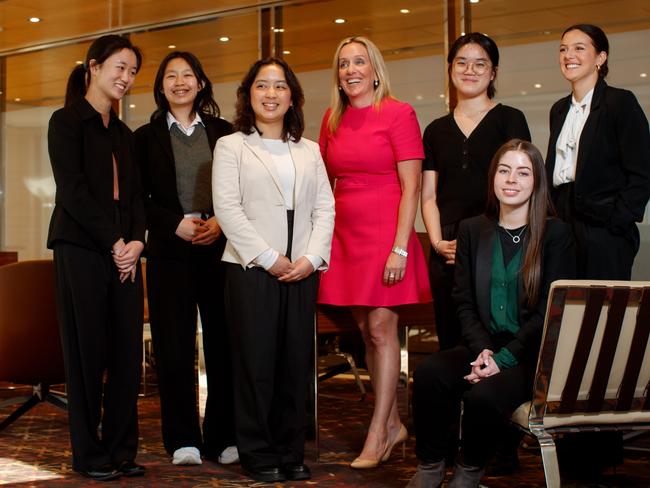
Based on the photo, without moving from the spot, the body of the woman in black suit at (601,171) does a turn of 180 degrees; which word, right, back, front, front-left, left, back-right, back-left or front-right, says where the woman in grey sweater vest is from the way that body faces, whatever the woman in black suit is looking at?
back-left

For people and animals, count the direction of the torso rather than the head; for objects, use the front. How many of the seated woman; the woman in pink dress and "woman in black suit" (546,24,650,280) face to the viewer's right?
0

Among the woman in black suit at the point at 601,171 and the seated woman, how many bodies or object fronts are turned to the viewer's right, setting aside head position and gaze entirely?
0

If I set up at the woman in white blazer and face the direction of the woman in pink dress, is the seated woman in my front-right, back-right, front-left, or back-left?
front-right

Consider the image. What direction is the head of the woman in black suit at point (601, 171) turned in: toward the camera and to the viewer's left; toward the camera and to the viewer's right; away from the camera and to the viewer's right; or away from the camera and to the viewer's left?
toward the camera and to the viewer's left

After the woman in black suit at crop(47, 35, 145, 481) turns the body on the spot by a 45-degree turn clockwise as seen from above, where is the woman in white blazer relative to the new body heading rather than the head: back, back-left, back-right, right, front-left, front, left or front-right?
left

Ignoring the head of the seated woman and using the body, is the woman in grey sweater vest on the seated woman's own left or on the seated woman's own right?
on the seated woman's own right

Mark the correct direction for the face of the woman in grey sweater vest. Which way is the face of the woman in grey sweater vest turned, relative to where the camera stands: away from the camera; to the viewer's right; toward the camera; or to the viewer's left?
toward the camera

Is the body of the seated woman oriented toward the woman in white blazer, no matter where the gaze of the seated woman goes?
no

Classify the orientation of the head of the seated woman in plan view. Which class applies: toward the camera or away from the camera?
toward the camera

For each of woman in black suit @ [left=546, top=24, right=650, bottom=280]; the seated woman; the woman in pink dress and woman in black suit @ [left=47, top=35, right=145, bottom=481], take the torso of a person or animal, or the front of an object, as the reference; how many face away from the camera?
0

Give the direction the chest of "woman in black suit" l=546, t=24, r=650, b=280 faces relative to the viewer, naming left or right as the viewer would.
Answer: facing the viewer and to the left of the viewer

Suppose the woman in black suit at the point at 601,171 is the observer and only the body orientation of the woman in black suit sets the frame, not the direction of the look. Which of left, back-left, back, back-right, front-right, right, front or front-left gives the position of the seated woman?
front

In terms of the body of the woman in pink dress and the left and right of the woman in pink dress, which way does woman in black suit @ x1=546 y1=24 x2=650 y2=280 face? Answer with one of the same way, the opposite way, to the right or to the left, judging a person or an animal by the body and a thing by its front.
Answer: the same way

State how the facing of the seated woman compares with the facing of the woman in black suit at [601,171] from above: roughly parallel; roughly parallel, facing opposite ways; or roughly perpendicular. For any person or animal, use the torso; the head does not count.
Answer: roughly parallel

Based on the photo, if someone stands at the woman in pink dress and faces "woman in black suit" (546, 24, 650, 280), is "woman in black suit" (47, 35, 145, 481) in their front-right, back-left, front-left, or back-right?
back-right

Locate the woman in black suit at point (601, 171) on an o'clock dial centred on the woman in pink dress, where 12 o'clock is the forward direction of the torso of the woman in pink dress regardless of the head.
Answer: The woman in black suit is roughly at 8 o'clock from the woman in pink dress.

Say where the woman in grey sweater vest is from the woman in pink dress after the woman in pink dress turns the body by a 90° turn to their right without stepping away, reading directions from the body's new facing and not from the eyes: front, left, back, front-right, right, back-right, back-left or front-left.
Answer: front-left

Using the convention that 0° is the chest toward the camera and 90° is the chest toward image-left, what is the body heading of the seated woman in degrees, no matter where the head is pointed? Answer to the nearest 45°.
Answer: approximately 45°
